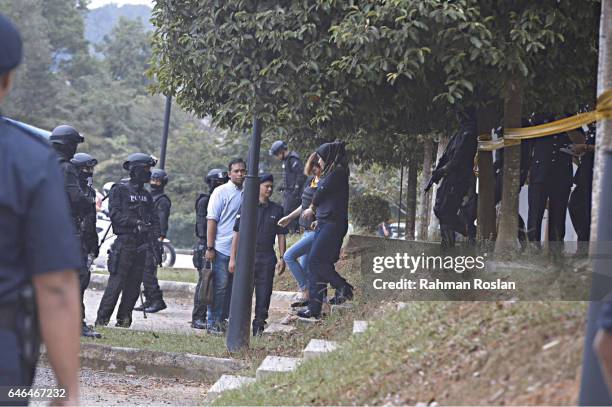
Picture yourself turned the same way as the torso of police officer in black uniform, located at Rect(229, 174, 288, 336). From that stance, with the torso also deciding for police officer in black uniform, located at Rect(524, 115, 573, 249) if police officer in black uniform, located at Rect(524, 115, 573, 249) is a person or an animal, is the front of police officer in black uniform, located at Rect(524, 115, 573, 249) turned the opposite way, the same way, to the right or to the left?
the same way

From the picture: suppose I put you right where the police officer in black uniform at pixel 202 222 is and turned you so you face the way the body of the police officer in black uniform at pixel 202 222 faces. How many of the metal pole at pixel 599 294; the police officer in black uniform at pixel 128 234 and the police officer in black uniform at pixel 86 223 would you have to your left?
0

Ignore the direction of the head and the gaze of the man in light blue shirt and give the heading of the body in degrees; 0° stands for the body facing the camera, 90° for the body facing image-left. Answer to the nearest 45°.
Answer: approximately 315°

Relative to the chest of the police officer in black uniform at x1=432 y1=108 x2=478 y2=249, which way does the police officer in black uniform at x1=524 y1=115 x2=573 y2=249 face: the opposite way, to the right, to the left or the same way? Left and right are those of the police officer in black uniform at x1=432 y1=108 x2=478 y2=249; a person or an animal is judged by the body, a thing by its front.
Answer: to the left

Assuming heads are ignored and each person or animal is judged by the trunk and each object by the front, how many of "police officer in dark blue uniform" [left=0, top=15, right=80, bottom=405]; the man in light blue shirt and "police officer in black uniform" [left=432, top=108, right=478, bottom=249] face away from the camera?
1

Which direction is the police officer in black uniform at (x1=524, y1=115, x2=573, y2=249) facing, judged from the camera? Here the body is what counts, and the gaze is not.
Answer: toward the camera

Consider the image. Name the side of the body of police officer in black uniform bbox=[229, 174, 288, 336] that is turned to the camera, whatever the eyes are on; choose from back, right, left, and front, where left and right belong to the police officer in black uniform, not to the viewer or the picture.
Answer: front

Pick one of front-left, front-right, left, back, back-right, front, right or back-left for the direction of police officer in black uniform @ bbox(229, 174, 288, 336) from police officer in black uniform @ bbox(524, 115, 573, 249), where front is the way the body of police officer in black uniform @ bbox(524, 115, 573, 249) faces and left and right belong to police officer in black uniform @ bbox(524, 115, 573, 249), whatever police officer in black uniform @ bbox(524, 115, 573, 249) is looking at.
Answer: right

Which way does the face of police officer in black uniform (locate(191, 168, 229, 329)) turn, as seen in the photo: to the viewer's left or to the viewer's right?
to the viewer's right

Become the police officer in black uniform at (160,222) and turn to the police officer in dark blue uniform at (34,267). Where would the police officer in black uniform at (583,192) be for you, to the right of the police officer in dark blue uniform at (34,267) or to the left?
left

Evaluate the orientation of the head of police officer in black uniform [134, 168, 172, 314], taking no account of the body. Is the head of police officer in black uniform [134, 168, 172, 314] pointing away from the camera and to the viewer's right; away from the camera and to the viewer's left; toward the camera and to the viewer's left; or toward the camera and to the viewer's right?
toward the camera and to the viewer's left

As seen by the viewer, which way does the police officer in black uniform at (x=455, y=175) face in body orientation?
to the viewer's left

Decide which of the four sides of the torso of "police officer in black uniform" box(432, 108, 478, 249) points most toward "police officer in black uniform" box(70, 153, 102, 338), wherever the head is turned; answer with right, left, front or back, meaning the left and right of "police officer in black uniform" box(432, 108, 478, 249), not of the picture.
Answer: front
